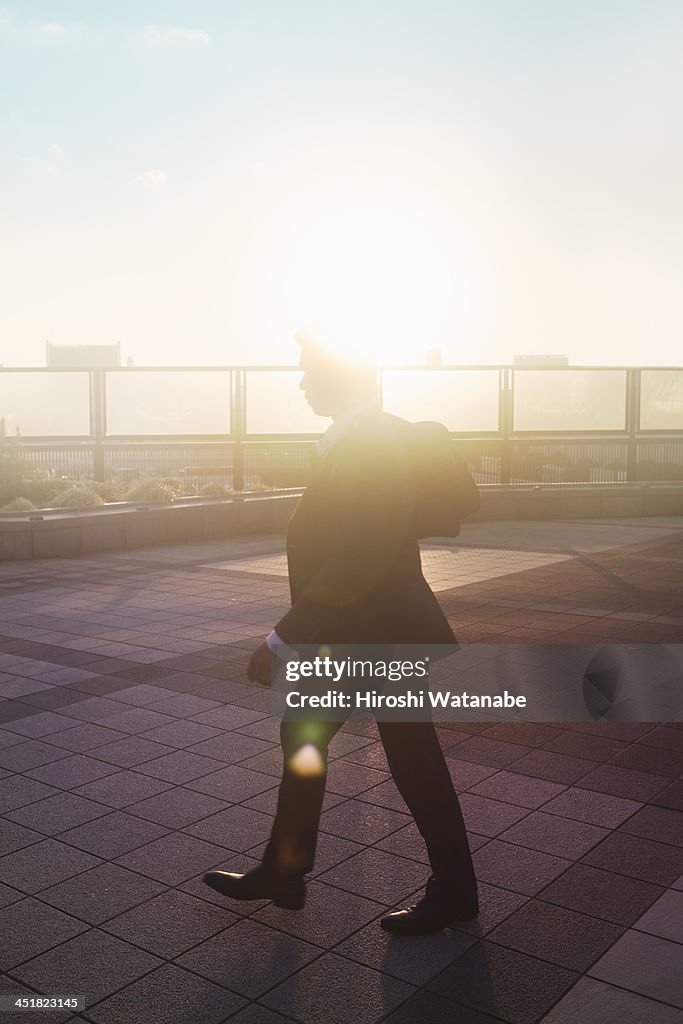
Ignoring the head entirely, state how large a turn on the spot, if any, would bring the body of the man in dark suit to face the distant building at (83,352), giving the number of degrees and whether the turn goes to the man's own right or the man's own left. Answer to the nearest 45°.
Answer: approximately 90° to the man's own right

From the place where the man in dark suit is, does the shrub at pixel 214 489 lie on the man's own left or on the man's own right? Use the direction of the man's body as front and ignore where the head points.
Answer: on the man's own right

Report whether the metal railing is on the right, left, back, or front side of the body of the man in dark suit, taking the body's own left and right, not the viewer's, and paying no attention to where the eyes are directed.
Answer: right

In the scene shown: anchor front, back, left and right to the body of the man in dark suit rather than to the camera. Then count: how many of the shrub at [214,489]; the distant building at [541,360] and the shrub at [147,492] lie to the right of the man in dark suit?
3

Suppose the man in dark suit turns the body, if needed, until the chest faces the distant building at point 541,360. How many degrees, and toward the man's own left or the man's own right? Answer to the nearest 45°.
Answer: approximately 90° to the man's own right

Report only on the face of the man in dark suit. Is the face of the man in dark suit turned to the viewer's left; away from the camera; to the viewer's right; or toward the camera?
to the viewer's left

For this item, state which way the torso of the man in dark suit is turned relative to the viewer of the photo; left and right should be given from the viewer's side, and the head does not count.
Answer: facing to the left of the viewer

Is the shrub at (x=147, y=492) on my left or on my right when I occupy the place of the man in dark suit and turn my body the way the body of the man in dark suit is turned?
on my right

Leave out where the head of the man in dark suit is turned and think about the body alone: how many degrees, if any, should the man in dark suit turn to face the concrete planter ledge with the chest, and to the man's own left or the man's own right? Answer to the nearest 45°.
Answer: approximately 90° to the man's own right
